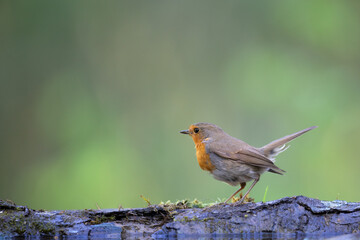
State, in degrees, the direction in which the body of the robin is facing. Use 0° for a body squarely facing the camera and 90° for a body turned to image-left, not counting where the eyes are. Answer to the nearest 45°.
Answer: approximately 90°
